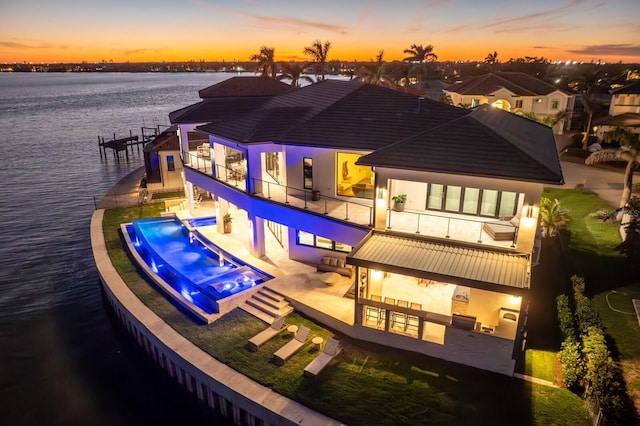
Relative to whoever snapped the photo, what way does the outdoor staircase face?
facing the viewer and to the left of the viewer

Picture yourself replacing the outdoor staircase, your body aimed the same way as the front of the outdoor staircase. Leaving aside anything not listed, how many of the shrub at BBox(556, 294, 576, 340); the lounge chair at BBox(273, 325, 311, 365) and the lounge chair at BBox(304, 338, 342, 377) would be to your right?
0

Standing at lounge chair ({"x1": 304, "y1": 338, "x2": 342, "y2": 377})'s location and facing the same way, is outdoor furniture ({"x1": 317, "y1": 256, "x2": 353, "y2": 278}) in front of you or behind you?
behind

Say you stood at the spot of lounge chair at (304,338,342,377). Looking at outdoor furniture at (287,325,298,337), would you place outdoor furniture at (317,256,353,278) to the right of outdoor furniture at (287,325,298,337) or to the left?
right

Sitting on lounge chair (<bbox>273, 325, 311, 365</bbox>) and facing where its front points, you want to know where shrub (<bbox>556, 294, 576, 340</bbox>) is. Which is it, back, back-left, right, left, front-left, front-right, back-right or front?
back-left

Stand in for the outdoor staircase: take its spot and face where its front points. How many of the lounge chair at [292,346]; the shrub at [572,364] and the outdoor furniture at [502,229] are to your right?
0

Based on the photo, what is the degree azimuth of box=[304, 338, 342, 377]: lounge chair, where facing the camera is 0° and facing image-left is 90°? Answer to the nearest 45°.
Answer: approximately 45°

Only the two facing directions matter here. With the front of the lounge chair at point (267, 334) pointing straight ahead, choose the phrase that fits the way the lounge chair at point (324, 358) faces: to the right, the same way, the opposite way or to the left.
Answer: the same way

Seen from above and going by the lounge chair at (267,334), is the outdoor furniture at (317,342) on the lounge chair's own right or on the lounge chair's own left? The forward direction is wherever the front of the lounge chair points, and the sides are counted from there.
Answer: on the lounge chair's own left

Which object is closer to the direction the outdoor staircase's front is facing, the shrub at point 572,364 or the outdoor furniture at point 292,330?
the outdoor furniture

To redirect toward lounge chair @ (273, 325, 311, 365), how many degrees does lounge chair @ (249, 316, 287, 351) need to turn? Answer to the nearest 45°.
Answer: approximately 90° to its left

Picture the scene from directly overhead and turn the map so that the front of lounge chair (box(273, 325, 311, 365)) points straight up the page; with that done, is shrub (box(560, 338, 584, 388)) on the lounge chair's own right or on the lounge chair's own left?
on the lounge chair's own left

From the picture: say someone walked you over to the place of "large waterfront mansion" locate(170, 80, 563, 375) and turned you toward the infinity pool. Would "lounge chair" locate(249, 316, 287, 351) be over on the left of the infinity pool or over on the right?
left

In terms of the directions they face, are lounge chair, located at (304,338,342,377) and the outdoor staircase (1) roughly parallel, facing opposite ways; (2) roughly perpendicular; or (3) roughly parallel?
roughly parallel

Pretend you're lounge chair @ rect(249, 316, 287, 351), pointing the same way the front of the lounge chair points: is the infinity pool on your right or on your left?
on your right

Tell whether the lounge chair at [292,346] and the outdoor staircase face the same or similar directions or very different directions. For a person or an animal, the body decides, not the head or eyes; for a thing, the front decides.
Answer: same or similar directions
